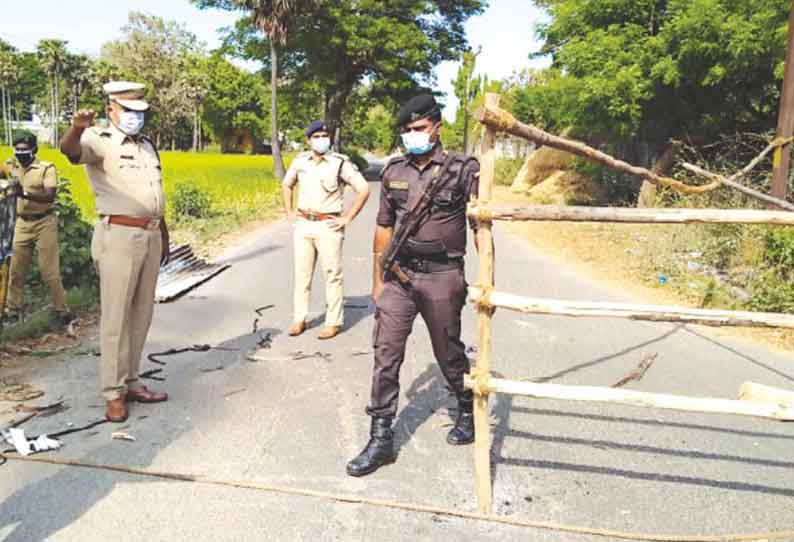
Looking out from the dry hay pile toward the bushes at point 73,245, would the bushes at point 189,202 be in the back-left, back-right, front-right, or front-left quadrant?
front-right

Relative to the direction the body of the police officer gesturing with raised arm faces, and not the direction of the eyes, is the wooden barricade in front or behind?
in front

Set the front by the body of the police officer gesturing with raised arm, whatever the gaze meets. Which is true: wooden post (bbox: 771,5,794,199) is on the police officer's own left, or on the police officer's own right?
on the police officer's own left

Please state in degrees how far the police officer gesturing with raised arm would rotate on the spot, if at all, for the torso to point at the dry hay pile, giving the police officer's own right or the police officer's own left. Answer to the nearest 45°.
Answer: approximately 90° to the police officer's own left

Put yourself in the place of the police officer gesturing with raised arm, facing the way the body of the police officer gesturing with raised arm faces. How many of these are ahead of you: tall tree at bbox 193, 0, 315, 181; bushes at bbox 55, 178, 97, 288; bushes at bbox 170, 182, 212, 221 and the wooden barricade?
1

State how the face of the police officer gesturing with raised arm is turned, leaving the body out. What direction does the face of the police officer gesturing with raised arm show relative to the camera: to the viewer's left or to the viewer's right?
to the viewer's right

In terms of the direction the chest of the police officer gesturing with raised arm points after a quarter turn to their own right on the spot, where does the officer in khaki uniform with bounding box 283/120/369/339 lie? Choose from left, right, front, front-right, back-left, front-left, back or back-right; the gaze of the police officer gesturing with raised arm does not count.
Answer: back

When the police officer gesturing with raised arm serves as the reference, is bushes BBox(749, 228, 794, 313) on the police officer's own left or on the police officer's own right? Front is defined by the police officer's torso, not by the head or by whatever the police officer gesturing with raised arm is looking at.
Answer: on the police officer's own left

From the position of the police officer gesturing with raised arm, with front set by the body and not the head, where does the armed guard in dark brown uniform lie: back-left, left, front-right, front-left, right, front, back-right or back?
front

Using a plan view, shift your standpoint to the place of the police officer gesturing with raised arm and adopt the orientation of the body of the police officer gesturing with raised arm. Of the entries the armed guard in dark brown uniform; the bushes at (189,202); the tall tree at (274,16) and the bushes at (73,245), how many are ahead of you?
1

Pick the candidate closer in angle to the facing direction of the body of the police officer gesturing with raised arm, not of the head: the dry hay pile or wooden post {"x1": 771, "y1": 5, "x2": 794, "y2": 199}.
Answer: the wooden post

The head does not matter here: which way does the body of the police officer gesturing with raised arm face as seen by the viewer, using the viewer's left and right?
facing the viewer and to the right of the viewer

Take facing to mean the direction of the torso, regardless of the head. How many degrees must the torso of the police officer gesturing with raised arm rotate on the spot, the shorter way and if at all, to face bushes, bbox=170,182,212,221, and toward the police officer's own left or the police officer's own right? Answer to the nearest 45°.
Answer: approximately 135° to the police officer's own left
